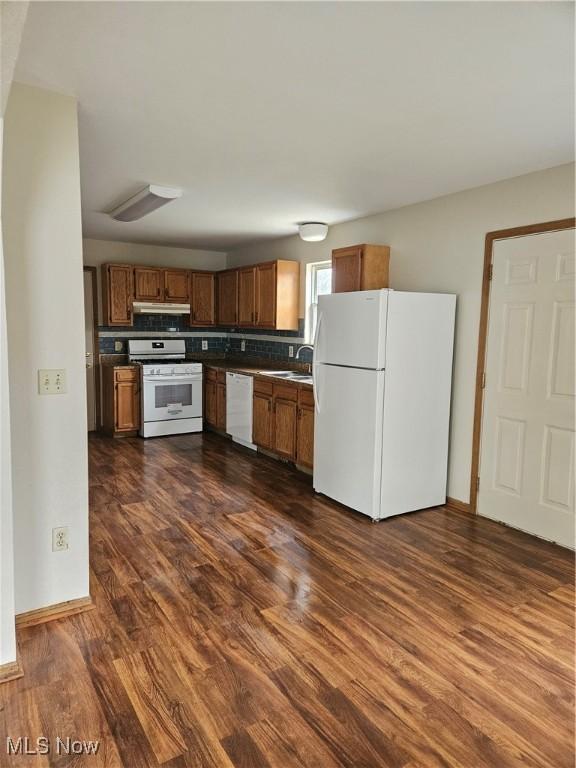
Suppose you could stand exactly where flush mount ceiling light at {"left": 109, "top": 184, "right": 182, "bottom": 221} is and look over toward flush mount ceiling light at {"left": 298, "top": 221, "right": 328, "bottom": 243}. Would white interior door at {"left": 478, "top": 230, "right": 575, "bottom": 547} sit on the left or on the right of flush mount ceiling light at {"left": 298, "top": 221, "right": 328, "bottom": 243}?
right

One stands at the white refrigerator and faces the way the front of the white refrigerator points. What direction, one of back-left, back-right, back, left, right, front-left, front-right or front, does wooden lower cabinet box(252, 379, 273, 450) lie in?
right

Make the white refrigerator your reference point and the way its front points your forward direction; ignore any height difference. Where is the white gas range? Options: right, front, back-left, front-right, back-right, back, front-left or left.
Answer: right

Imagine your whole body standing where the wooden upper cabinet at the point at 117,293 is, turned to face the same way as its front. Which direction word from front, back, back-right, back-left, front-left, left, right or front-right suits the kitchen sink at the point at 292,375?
front-left

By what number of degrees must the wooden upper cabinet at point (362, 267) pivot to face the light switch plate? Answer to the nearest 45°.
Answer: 0° — it already faces it

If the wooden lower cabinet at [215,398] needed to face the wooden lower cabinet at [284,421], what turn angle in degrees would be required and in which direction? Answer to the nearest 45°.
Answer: approximately 90° to its left

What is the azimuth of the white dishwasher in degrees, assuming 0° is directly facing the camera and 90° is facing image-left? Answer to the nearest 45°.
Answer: approximately 45°

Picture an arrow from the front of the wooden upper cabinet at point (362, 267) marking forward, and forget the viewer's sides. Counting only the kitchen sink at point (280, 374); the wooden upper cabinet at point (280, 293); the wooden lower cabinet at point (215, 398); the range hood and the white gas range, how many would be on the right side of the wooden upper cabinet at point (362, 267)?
5

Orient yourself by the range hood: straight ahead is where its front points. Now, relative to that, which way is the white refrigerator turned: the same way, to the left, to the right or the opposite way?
to the right

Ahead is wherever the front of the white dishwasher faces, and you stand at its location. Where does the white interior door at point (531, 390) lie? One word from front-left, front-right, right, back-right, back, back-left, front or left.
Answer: left

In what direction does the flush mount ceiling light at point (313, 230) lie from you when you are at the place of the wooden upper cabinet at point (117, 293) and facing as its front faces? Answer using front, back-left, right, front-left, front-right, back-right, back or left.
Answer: front-left
